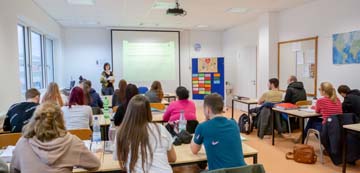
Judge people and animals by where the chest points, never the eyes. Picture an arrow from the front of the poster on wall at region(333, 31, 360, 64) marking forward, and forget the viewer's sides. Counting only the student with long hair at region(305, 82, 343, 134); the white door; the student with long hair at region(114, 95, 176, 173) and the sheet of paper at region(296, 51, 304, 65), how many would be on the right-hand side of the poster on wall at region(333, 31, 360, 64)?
2

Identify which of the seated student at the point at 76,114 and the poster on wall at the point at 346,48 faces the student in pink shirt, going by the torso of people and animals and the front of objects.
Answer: the poster on wall

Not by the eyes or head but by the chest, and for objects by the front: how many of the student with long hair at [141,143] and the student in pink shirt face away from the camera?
2

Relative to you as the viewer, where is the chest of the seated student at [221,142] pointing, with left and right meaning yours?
facing away from the viewer and to the left of the viewer

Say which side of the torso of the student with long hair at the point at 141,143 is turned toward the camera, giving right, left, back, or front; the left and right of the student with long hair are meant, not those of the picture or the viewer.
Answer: back

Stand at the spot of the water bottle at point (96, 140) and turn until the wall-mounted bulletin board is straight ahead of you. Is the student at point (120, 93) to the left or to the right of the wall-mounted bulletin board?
left

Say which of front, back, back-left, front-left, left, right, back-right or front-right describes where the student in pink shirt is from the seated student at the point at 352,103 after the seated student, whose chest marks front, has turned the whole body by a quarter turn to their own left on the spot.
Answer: front-right

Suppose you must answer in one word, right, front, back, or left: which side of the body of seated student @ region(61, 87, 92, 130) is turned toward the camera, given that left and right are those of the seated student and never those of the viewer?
back

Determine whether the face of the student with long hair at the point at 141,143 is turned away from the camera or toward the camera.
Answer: away from the camera

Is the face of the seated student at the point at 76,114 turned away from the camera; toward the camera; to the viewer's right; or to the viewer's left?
away from the camera
